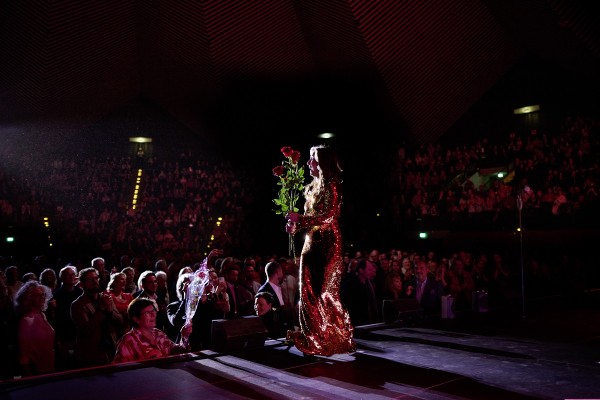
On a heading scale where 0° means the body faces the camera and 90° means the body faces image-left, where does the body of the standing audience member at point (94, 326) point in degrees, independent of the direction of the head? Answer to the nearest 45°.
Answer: approximately 315°

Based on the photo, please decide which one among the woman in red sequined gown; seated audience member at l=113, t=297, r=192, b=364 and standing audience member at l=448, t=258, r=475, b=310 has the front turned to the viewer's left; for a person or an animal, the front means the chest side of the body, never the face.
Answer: the woman in red sequined gown

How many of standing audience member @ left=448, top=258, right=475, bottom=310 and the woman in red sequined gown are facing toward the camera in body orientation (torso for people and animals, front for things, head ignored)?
1

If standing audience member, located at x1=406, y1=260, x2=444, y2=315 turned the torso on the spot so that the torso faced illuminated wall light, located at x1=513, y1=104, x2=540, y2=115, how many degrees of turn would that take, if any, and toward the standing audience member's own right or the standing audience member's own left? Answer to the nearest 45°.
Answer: approximately 135° to the standing audience member's own right

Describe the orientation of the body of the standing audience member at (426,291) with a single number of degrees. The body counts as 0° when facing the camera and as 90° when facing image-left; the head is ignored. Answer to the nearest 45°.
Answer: approximately 45°

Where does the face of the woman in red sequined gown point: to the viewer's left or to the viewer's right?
to the viewer's left

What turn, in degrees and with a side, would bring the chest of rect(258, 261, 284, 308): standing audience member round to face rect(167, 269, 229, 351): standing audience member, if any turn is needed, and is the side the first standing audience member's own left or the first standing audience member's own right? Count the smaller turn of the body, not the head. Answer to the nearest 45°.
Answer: approximately 90° to the first standing audience member's own right

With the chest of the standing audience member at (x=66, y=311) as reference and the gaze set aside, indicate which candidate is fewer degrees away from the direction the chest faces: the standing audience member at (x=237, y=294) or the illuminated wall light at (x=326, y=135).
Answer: the standing audience member
